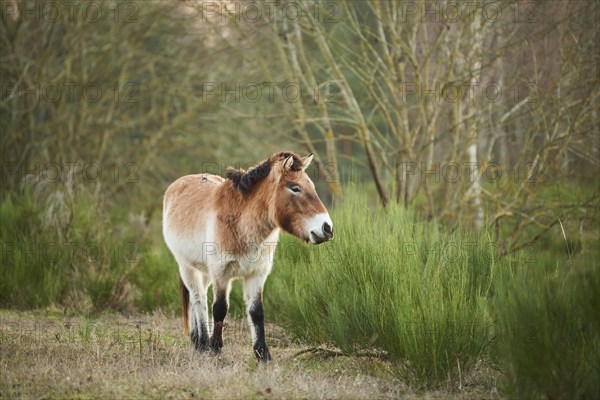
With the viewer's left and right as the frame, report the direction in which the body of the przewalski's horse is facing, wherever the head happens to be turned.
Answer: facing the viewer and to the right of the viewer
